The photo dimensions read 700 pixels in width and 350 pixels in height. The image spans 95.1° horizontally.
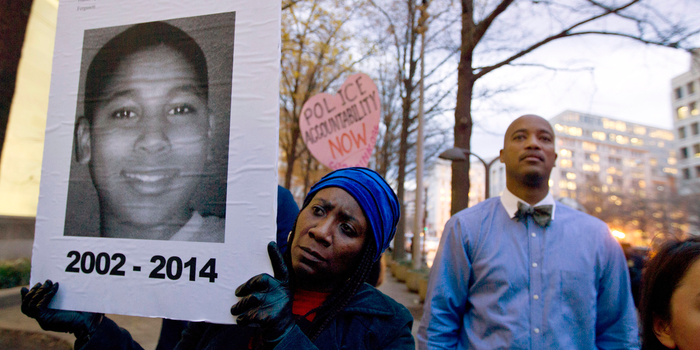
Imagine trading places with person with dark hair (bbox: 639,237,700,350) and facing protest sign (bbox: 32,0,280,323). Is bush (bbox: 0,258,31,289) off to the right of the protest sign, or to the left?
right

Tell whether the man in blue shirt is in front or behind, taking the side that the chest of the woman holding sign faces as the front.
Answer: behind

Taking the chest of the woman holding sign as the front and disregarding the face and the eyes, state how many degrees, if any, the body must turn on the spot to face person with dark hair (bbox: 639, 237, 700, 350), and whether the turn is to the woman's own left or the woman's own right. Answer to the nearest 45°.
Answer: approximately 135° to the woman's own left

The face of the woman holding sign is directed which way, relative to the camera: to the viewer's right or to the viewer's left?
to the viewer's left

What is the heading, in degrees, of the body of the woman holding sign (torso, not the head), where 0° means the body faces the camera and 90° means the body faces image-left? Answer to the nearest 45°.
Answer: approximately 45°
